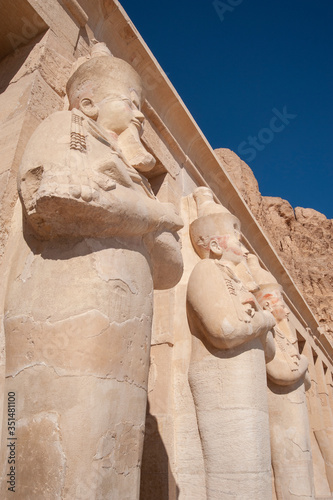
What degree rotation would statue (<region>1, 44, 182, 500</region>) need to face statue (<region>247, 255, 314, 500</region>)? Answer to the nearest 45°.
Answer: approximately 90° to its left

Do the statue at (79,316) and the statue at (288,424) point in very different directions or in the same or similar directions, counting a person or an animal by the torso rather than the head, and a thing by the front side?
same or similar directions

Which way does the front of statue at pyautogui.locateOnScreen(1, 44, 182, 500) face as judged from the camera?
facing the viewer and to the right of the viewer

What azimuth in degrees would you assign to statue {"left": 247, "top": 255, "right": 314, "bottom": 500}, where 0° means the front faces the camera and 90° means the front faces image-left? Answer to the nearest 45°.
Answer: approximately 270°

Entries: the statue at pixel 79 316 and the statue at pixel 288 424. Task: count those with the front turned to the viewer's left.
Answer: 0

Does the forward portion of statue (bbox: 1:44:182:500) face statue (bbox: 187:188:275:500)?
no

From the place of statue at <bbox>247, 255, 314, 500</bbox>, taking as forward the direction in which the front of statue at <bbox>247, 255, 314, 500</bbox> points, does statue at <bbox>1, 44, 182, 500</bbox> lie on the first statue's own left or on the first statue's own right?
on the first statue's own right
